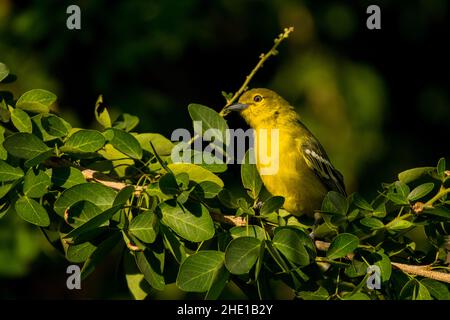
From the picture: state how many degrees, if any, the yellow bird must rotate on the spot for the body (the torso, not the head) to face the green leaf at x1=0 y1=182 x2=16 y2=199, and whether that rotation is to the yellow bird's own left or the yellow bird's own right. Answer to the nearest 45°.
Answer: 0° — it already faces it

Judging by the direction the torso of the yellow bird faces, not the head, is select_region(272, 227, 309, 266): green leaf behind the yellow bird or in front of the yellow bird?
in front

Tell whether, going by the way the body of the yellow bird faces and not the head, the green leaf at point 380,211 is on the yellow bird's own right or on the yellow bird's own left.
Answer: on the yellow bird's own left

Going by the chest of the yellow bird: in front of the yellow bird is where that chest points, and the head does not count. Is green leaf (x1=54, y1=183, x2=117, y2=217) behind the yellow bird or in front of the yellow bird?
in front

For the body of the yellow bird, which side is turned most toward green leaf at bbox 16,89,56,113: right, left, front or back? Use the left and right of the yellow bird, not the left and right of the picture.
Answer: front

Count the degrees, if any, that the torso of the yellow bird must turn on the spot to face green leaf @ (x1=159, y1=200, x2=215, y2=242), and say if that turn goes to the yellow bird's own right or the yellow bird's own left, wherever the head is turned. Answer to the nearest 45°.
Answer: approximately 45° to the yellow bird's own left

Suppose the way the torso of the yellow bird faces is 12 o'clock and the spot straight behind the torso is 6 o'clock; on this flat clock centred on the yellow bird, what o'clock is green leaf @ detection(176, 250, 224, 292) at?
The green leaf is roughly at 11 o'clock from the yellow bird.

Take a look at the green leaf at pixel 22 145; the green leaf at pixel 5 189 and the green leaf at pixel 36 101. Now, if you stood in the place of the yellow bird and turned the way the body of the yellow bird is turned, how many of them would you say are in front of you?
3

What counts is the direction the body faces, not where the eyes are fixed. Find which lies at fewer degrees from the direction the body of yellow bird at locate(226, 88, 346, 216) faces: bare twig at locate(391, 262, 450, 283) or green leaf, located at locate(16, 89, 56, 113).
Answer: the green leaf

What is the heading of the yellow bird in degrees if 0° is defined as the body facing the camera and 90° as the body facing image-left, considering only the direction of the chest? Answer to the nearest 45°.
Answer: approximately 45°
